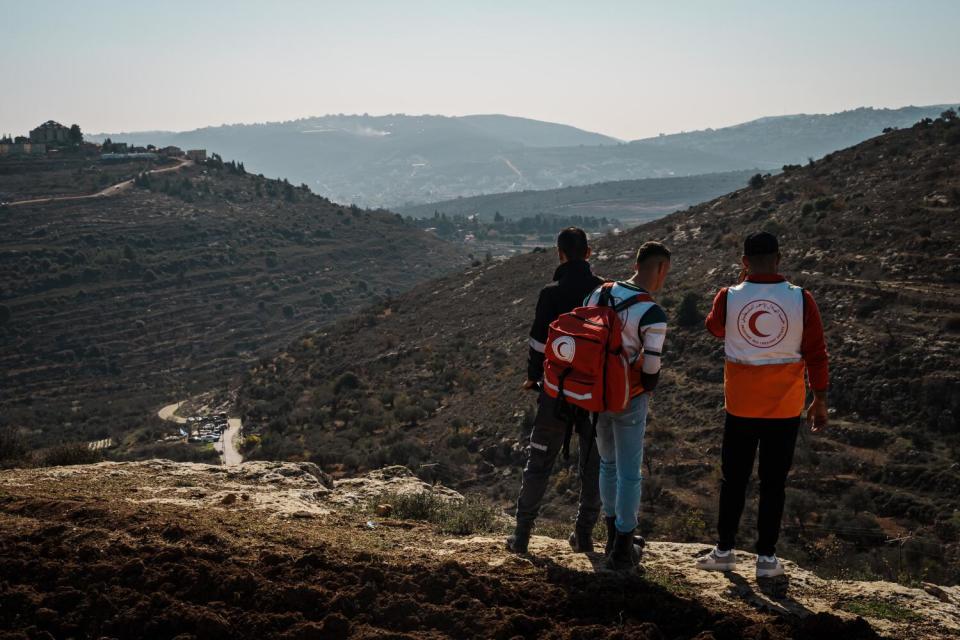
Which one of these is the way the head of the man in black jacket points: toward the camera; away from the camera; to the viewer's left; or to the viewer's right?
away from the camera

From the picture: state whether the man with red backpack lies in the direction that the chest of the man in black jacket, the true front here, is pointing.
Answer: no

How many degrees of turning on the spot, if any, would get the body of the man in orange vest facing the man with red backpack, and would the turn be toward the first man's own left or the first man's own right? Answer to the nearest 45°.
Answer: approximately 90° to the first man's own left

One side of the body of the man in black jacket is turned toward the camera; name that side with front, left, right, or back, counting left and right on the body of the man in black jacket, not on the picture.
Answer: back

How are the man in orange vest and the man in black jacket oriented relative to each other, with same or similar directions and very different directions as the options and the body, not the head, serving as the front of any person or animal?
same or similar directions

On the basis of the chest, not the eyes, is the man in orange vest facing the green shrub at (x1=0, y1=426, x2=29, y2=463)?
no

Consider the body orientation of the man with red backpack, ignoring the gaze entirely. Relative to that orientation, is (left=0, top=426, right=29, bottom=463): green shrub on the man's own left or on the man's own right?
on the man's own left

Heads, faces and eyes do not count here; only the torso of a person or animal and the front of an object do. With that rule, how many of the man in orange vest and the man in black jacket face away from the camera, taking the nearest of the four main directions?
2

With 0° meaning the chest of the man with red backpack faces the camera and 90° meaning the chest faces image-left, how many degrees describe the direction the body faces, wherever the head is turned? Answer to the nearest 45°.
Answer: approximately 225°

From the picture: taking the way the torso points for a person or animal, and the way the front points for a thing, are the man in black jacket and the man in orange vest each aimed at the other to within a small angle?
no

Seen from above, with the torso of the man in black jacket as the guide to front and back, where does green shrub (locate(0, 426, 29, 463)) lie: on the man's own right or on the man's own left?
on the man's own left

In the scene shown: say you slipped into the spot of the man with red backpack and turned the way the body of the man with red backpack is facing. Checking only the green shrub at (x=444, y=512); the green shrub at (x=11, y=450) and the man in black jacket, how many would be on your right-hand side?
0

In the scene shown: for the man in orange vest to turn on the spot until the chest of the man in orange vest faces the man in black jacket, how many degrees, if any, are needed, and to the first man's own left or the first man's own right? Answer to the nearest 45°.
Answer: approximately 90° to the first man's own left

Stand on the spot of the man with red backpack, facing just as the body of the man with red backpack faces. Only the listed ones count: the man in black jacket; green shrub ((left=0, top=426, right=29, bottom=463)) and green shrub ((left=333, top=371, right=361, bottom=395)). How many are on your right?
0

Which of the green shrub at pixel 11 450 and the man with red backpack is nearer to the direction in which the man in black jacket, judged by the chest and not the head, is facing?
the green shrub

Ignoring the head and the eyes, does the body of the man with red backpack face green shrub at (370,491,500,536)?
no

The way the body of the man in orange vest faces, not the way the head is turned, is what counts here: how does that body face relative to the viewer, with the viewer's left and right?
facing away from the viewer

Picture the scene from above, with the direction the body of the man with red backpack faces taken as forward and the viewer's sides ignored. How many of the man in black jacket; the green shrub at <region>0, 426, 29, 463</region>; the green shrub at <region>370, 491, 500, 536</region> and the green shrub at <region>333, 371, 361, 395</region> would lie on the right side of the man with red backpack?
0

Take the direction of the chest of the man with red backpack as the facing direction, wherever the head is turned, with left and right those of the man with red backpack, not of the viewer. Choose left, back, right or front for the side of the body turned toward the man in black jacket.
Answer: left
